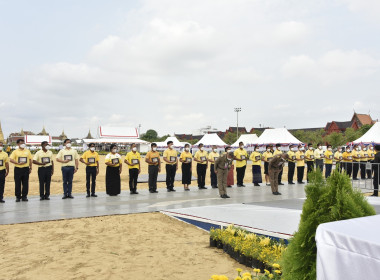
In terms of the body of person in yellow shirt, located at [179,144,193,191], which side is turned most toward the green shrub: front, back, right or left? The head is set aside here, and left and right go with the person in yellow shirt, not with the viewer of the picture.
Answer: front

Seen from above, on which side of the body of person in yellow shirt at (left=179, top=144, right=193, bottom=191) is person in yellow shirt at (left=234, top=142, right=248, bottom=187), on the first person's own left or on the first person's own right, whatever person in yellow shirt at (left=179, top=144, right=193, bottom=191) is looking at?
on the first person's own left

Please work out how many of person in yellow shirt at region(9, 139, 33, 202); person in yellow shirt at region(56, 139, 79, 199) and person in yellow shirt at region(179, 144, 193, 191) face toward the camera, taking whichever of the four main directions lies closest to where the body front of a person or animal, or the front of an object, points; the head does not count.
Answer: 3

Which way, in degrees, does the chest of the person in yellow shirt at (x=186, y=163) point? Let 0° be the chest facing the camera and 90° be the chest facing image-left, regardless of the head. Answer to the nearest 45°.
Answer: approximately 0°

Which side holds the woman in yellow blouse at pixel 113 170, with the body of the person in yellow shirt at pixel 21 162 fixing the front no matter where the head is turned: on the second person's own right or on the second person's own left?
on the second person's own left

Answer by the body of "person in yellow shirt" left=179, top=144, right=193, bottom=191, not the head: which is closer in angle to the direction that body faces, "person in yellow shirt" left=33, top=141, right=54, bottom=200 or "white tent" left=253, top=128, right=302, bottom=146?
the person in yellow shirt

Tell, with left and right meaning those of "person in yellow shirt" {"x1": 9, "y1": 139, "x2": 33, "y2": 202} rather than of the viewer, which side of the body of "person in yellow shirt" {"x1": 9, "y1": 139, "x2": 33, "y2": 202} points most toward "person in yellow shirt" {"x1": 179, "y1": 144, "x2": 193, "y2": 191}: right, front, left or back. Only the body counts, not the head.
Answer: left

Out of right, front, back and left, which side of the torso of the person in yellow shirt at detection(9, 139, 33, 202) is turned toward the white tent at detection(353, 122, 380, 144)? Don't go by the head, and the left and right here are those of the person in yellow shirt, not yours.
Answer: left

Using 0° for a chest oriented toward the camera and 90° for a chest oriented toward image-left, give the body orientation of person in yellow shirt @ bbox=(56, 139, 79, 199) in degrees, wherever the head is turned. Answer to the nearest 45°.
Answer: approximately 0°

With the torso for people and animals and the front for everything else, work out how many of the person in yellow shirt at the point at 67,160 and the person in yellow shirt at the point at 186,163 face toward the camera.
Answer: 2

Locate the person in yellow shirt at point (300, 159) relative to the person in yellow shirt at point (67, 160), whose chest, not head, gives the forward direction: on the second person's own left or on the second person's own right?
on the second person's own left
